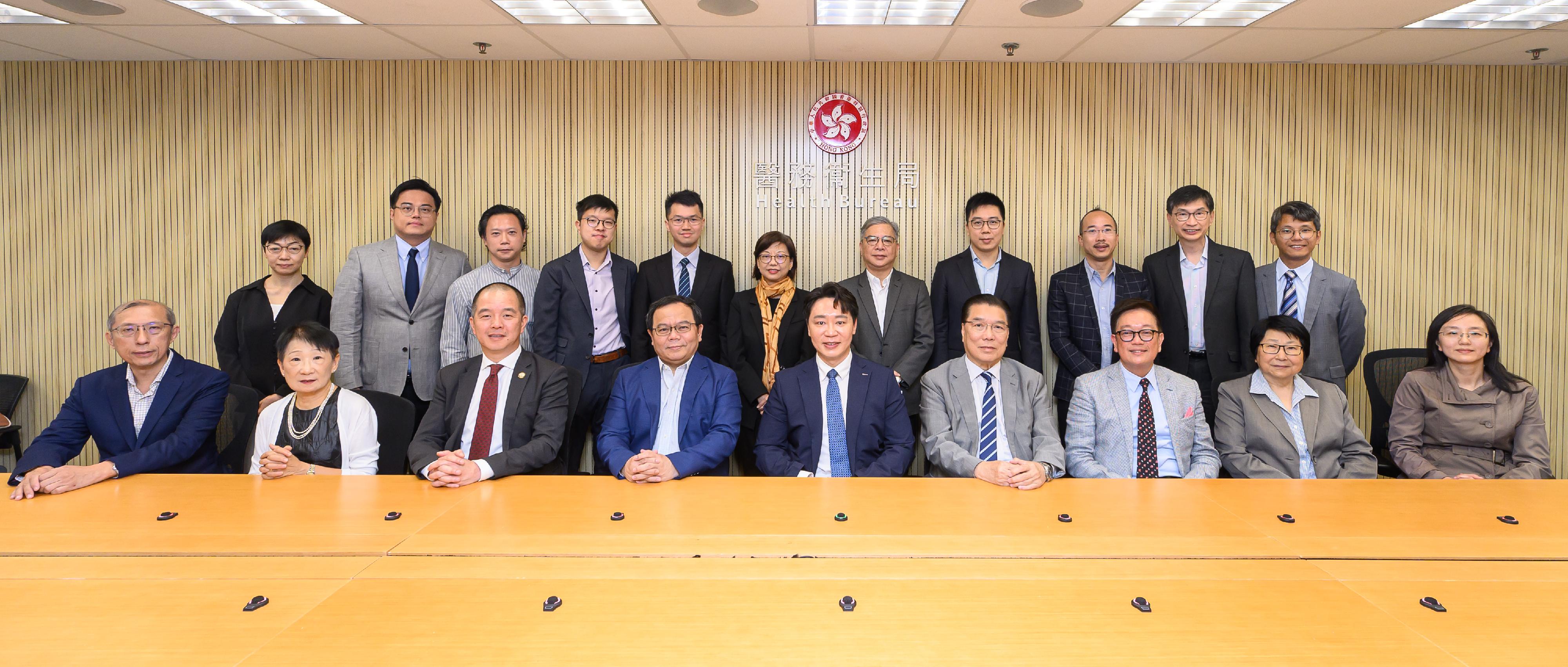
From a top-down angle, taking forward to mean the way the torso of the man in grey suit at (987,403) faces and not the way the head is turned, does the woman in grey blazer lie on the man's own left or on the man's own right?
on the man's own left

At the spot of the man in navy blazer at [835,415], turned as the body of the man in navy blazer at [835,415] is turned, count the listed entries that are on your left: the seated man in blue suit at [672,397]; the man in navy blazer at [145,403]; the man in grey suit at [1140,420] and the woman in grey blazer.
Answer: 2

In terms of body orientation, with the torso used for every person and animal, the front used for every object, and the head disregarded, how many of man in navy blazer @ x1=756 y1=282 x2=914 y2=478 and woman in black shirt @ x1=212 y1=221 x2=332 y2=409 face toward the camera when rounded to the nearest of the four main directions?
2

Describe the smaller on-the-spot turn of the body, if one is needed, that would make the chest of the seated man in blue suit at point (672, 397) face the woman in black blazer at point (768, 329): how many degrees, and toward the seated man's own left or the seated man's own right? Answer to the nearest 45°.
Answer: approximately 135° to the seated man's own left

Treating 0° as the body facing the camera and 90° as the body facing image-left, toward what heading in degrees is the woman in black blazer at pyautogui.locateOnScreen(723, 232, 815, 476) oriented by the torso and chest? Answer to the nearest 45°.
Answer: approximately 0°

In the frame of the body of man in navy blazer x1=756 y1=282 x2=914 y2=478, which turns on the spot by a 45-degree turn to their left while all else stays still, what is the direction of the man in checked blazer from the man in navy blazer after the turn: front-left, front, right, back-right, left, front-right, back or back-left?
left

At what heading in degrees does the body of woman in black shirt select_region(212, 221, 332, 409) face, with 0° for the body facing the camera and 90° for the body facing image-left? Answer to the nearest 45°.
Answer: approximately 0°

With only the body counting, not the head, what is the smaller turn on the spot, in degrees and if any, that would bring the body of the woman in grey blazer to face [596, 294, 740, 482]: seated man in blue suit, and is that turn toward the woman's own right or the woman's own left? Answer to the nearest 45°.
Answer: approximately 45° to the woman's own right

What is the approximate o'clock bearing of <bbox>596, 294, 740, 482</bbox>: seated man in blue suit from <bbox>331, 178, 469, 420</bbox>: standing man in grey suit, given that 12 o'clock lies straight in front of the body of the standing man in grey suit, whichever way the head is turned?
The seated man in blue suit is roughly at 11 o'clock from the standing man in grey suit.

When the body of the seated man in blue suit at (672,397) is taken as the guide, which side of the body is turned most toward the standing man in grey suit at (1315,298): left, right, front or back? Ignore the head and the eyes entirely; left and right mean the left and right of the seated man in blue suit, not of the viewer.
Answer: left
